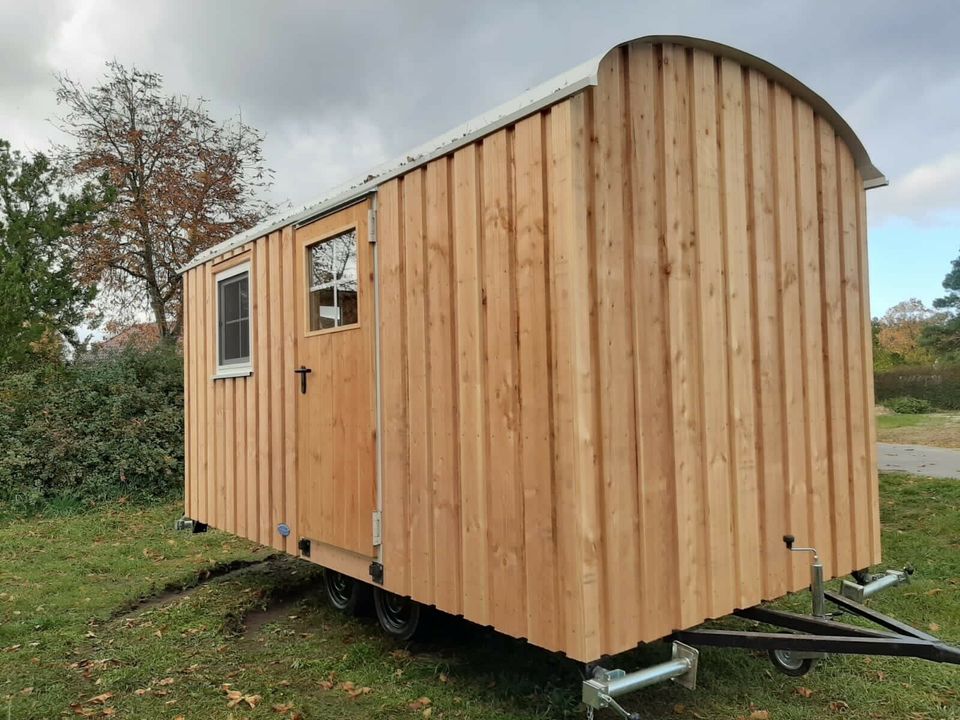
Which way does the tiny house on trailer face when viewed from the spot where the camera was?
facing the viewer and to the right of the viewer

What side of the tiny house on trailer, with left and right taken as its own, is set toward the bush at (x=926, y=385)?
left

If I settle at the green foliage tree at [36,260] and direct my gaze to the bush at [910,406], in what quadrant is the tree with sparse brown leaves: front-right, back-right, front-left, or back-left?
front-left

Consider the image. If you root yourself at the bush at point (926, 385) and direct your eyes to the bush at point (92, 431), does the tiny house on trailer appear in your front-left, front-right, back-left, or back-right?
front-left

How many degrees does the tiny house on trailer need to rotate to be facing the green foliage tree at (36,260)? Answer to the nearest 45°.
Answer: approximately 180°

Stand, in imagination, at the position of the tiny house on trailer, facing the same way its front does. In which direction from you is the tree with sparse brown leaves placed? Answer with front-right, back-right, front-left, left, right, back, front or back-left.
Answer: back

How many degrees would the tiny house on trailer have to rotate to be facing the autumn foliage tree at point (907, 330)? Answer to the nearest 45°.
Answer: approximately 90° to its left

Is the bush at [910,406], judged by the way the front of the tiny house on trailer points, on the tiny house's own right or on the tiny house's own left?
on the tiny house's own left

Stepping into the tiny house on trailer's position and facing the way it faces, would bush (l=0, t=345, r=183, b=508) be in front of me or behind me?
behind
